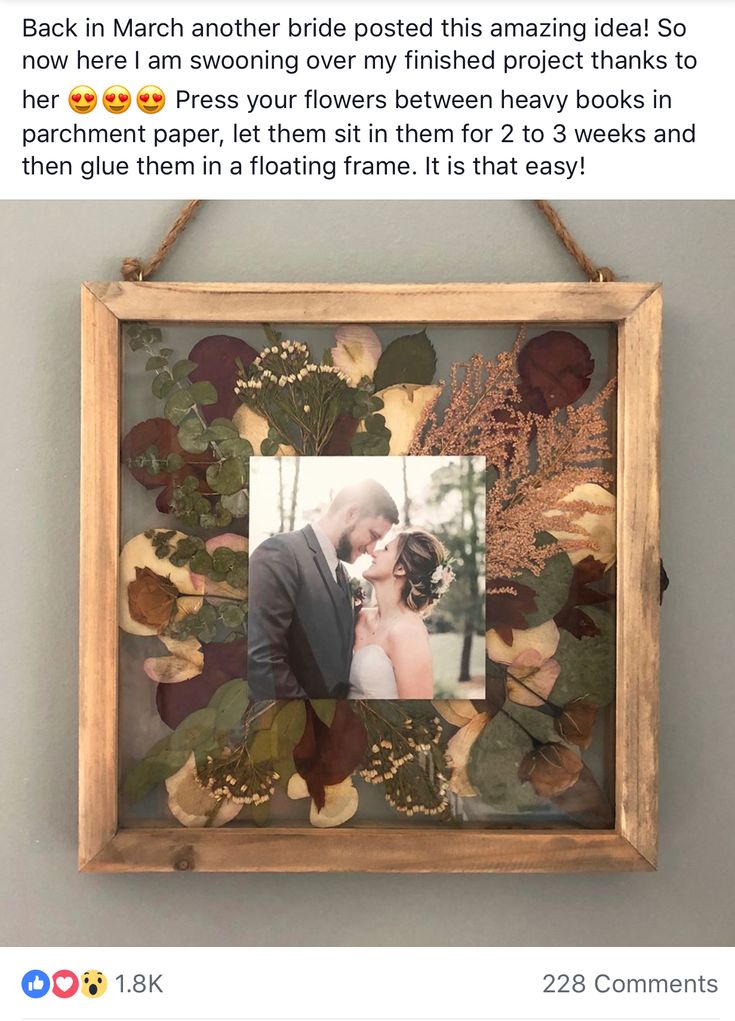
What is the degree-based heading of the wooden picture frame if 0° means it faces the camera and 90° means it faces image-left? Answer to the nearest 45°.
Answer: approximately 0°
